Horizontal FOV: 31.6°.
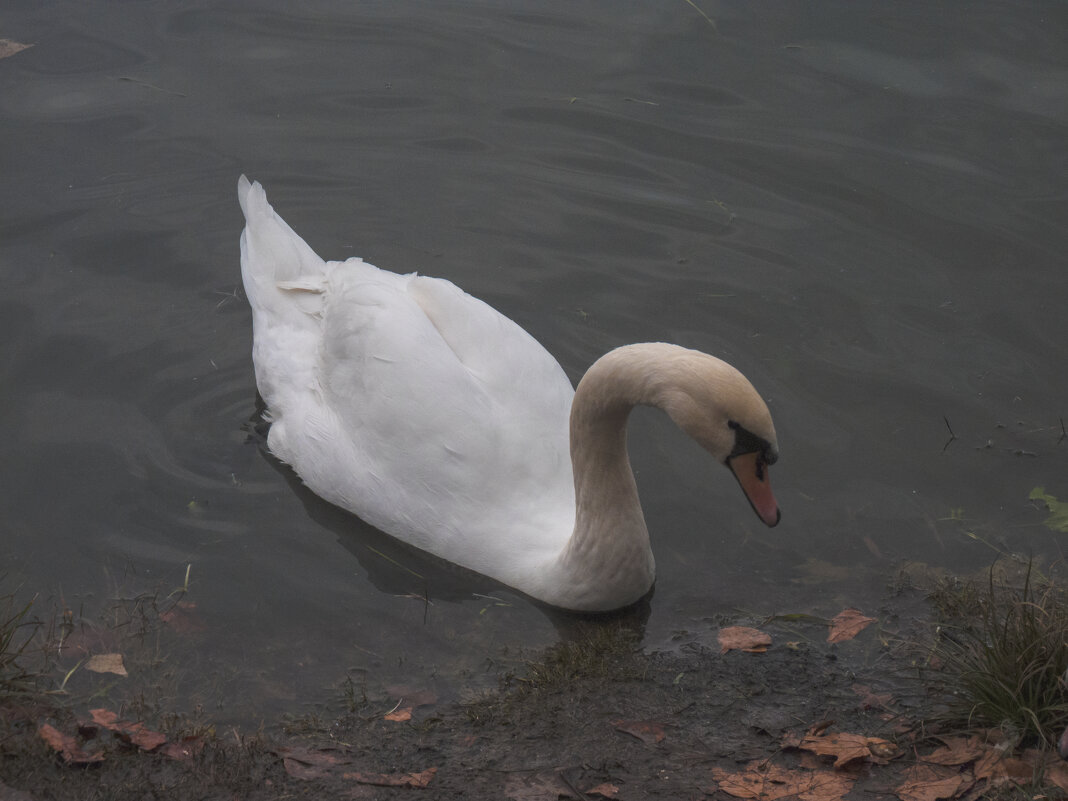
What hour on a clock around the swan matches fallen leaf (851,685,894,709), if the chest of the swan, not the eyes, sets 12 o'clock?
The fallen leaf is roughly at 12 o'clock from the swan.

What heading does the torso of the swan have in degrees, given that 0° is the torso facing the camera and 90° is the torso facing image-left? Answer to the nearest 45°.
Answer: approximately 315°

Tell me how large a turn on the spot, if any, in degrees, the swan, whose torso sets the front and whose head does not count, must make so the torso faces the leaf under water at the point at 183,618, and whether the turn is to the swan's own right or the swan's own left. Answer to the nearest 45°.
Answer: approximately 90° to the swan's own right

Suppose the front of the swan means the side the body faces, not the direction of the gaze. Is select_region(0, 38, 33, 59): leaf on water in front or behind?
behind

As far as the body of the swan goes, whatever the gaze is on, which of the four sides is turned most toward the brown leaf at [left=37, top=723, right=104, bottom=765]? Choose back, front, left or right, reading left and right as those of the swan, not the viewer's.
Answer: right

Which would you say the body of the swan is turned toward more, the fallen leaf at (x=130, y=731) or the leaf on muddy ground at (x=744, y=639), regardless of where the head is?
the leaf on muddy ground

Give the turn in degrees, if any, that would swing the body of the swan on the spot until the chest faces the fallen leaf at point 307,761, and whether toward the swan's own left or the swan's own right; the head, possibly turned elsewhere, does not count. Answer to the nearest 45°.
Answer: approximately 45° to the swan's own right

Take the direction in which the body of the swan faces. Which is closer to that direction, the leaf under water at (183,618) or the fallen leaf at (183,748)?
the fallen leaf

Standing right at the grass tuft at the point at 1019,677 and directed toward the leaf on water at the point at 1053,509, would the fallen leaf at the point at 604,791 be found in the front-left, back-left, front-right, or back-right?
back-left

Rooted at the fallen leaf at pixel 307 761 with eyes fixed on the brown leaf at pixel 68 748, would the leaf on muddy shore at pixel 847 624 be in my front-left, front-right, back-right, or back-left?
back-right

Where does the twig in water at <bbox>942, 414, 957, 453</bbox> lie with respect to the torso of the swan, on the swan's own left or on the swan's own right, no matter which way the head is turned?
on the swan's own left

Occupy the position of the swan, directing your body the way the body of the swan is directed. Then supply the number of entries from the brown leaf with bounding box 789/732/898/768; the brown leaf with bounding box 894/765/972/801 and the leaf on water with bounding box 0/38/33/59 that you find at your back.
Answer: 1

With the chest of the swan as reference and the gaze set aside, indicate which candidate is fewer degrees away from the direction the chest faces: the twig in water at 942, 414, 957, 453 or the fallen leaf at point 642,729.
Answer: the fallen leaf
